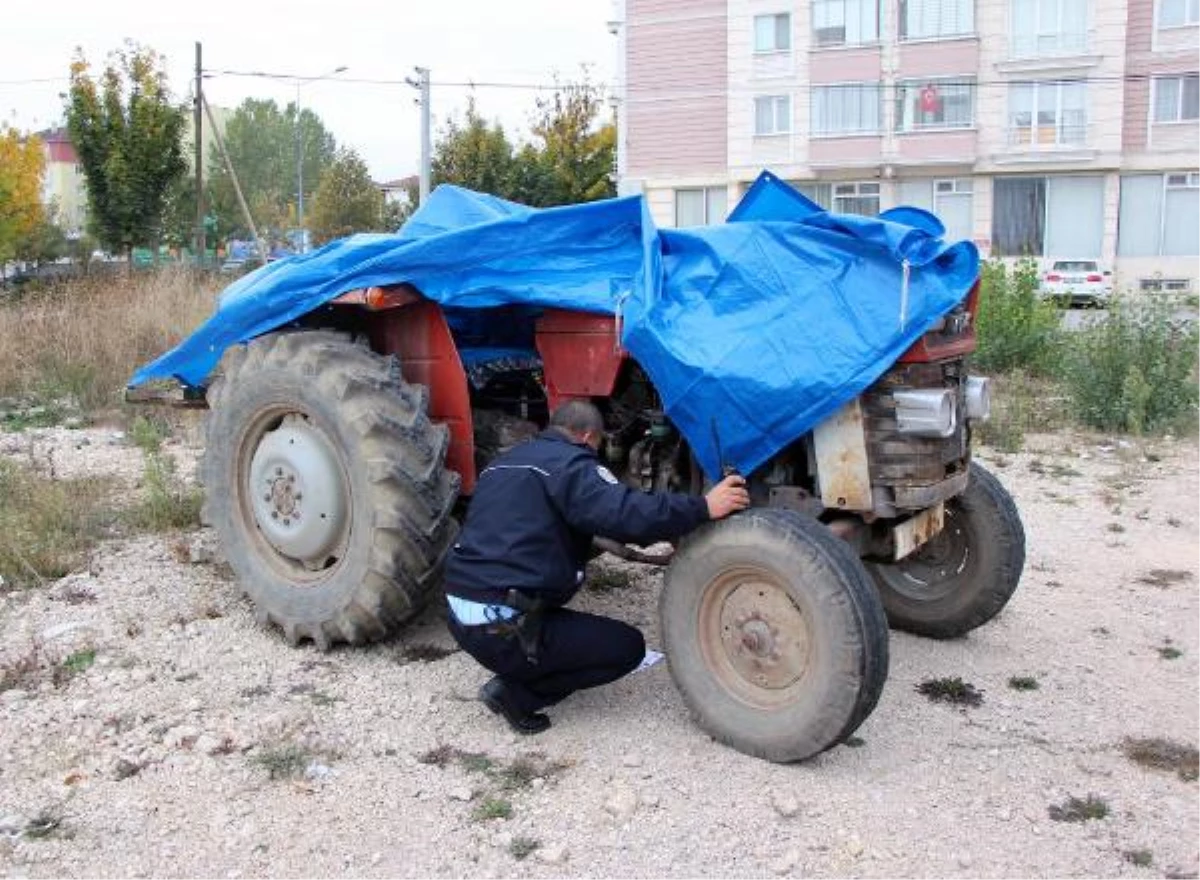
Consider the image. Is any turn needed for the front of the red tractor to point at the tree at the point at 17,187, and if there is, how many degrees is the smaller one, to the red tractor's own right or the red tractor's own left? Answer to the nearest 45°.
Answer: approximately 180°

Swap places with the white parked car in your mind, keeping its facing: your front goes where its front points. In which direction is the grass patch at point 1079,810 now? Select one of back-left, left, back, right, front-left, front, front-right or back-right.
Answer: back

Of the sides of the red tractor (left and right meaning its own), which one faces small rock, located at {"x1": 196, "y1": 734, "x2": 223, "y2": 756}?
right

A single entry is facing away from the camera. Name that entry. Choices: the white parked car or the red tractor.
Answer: the white parked car

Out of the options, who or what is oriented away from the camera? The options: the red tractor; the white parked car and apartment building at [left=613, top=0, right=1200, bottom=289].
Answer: the white parked car

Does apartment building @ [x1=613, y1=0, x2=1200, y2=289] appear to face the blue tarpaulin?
yes

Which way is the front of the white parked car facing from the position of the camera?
facing away from the viewer

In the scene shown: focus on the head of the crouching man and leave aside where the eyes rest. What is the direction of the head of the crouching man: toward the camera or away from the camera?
away from the camera

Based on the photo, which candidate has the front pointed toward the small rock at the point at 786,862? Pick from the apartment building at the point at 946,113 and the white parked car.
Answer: the apartment building

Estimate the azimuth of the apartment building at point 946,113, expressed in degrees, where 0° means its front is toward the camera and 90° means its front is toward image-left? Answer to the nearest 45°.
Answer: approximately 0°

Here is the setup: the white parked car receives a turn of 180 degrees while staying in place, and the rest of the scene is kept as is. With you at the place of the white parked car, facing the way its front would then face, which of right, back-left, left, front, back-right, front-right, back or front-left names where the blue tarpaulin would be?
front
